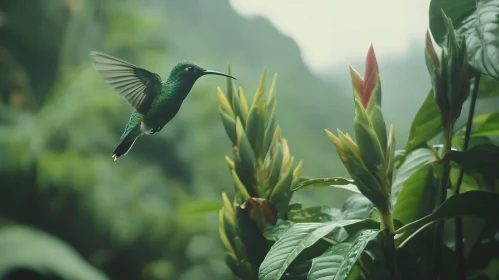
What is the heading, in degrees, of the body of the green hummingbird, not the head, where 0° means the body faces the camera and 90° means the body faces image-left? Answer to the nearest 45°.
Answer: approximately 270°
